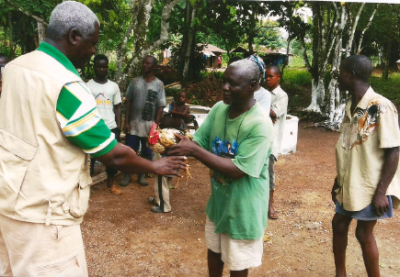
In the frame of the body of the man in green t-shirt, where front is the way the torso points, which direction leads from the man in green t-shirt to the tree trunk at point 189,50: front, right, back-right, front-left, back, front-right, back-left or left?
back-right

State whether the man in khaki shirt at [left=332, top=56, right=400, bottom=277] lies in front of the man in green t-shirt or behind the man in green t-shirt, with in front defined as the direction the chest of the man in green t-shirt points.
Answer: behind

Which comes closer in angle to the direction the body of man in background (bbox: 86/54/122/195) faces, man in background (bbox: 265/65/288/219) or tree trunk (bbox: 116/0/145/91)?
the man in background

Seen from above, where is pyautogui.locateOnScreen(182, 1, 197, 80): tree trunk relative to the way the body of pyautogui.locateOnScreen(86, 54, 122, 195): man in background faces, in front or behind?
behind

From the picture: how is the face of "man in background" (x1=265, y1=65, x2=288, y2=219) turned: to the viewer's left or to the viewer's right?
to the viewer's left

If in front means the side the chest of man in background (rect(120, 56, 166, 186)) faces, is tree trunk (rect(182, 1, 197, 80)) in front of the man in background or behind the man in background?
behind

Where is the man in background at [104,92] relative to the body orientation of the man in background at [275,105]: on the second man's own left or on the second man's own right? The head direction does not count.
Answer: on the second man's own right

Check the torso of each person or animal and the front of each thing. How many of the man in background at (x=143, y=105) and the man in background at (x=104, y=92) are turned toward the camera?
2

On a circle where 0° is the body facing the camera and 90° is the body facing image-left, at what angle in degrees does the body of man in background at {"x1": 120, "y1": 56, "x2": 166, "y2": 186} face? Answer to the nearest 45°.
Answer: approximately 0°
